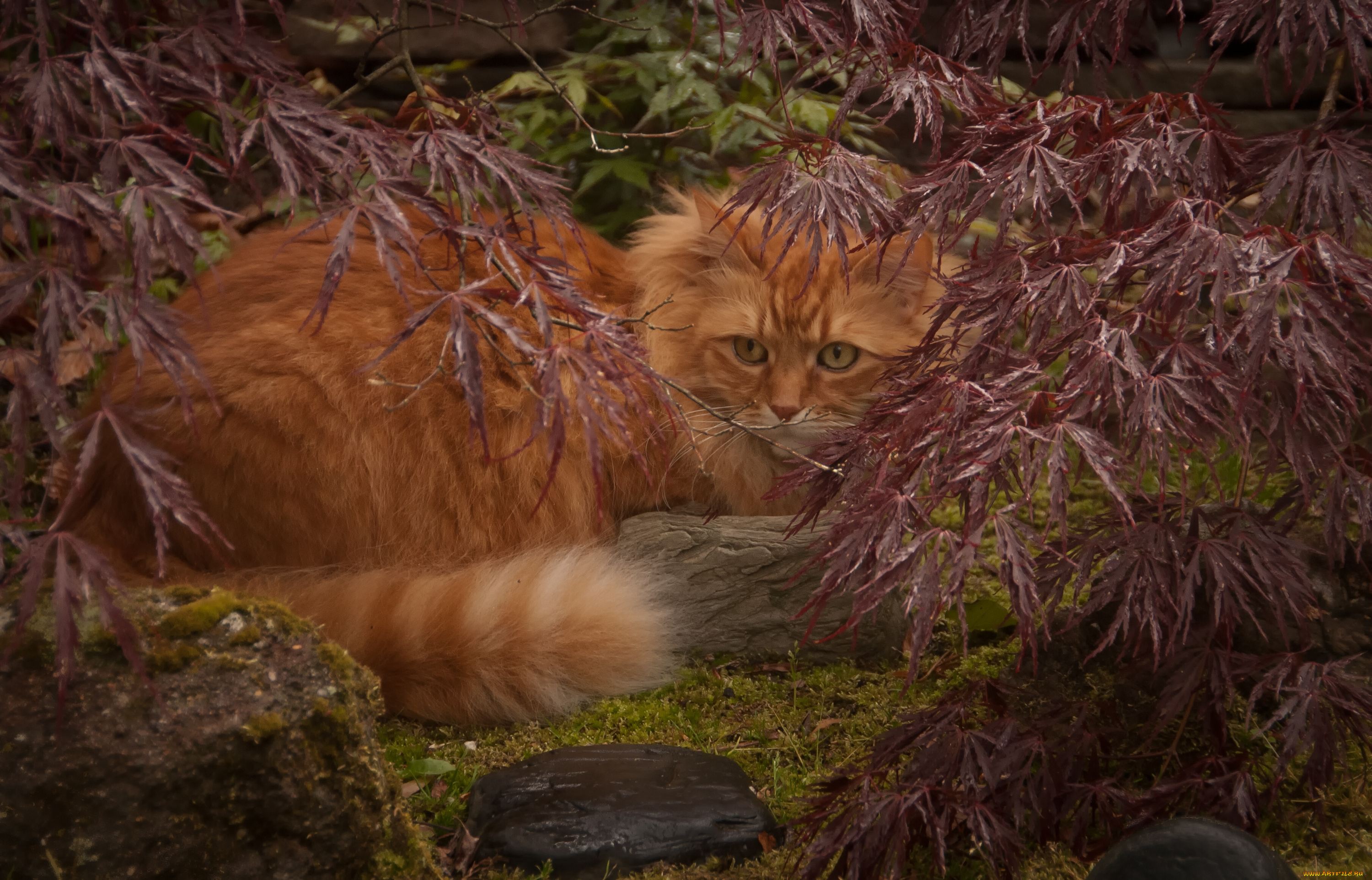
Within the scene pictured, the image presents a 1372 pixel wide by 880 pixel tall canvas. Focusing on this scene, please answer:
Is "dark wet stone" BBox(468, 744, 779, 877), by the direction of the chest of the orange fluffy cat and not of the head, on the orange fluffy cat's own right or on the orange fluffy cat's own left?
on the orange fluffy cat's own right

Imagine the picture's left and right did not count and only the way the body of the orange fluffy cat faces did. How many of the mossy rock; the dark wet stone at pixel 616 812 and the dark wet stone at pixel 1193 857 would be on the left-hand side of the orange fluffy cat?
0

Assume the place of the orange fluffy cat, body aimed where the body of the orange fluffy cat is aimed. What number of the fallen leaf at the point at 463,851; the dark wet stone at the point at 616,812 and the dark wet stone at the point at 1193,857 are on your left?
0

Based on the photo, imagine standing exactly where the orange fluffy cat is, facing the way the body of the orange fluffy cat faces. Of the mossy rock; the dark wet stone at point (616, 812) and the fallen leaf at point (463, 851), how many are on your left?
0

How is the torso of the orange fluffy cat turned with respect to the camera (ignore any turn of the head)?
to the viewer's right

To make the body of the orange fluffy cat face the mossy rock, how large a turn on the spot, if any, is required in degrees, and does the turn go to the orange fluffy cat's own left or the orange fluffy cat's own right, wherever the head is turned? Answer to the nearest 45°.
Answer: approximately 90° to the orange fluffy cat's own right

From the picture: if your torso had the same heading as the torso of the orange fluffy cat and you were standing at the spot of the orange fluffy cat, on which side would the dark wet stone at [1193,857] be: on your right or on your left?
on your right

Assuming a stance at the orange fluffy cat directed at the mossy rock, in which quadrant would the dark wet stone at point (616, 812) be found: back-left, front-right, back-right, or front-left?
front-left

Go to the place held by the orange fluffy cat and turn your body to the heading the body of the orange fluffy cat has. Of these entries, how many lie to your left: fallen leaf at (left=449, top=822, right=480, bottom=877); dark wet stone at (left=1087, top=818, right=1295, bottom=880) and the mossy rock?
0

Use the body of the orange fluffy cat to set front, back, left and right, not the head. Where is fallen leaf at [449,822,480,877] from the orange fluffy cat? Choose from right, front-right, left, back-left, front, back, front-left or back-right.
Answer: right
